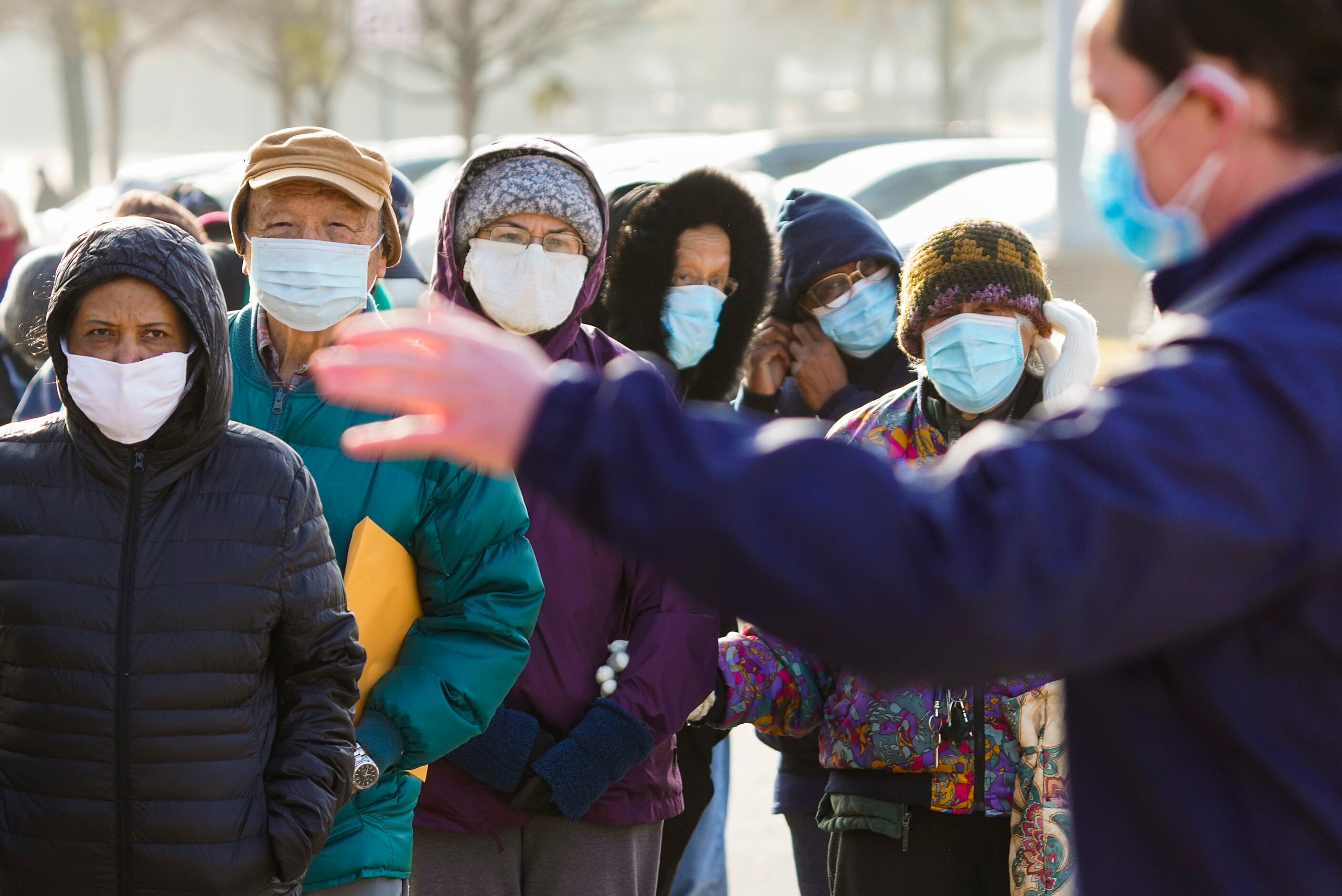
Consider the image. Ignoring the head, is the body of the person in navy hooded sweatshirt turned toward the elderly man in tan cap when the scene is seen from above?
no

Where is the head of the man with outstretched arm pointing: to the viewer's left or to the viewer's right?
to the viewer's left

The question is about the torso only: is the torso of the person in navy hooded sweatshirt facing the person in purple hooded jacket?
no

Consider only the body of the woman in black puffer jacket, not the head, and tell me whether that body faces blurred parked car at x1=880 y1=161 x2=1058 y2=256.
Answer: no

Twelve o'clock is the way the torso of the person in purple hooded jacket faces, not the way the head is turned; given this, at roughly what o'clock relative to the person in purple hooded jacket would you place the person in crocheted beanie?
The person in crocheted beanie is roughly at 9 o'clock from the person in purple hooded jacket.

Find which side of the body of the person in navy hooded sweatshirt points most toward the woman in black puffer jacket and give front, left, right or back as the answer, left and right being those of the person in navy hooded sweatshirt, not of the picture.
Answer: right

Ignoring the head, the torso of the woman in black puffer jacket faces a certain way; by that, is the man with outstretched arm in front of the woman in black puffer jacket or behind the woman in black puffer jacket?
in front

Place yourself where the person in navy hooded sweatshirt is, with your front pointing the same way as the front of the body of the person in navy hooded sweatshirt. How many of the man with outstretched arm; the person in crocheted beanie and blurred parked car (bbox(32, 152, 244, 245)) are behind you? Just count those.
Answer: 1

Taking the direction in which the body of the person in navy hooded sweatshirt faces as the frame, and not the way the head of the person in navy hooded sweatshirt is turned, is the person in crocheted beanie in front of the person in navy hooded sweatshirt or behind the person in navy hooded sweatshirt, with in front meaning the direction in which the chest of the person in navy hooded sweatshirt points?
in front

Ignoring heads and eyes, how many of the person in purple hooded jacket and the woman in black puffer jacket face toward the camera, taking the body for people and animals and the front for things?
2

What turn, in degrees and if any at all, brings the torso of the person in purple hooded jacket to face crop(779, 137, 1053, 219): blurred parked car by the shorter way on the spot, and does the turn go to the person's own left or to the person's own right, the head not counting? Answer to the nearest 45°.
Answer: approximately 180°

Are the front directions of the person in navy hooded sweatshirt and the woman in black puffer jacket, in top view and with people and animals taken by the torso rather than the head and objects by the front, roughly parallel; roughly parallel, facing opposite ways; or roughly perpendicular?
roughly parallel

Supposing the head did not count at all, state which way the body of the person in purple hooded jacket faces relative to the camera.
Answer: toward the camera

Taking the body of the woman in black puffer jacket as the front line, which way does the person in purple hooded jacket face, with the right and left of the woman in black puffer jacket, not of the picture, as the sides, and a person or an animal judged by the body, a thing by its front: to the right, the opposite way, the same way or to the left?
the same way

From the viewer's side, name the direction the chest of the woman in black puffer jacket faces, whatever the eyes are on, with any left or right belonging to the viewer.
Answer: facing the viewer
